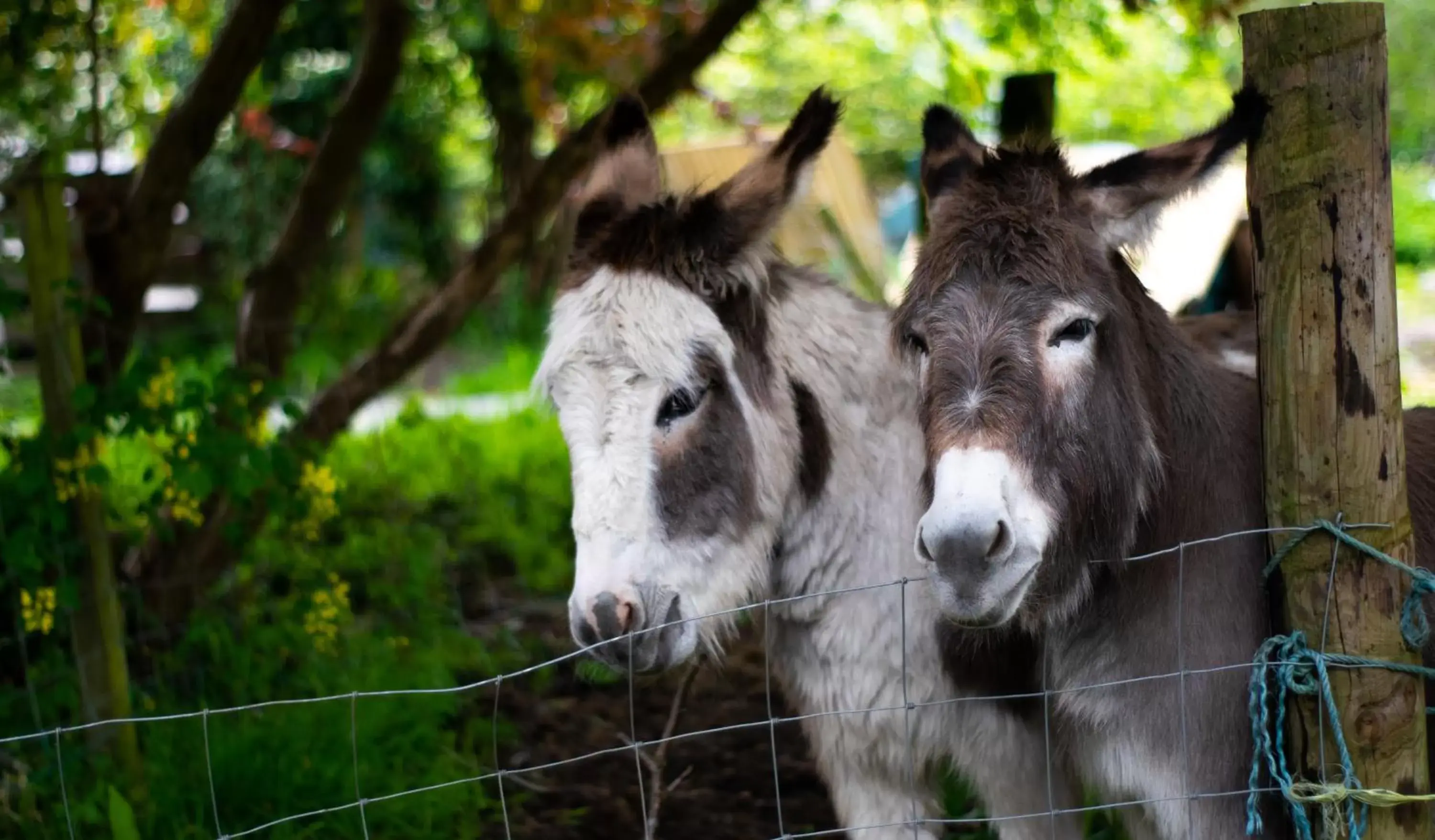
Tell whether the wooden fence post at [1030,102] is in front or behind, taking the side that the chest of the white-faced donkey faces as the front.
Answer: behind

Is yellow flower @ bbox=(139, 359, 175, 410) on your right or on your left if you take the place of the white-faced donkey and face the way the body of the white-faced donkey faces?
on your right

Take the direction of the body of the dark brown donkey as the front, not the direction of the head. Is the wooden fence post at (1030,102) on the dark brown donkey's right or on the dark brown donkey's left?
on the dark brown donkey's right

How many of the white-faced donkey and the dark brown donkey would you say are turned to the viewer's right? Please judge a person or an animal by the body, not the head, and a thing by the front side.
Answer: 0

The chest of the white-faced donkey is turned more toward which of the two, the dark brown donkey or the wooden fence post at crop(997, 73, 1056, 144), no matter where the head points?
the dark brown donkey

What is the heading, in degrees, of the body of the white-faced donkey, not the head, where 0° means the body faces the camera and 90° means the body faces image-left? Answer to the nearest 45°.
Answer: approximately 45°

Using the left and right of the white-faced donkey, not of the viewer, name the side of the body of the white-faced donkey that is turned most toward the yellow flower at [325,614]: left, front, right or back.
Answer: right
